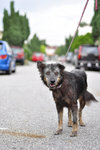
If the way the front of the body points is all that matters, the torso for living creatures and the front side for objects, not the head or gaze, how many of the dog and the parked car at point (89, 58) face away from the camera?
1

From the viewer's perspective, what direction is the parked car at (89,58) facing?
away from the camera

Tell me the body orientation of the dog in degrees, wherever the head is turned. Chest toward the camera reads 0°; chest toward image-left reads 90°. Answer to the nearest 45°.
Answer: approximately 45°

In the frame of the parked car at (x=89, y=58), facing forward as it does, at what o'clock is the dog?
The dog is roughly at 6 o'clock from the parked car.

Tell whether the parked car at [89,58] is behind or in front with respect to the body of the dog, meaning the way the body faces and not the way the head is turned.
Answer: behind

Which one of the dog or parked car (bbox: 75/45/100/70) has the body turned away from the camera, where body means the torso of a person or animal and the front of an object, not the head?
the parked car
